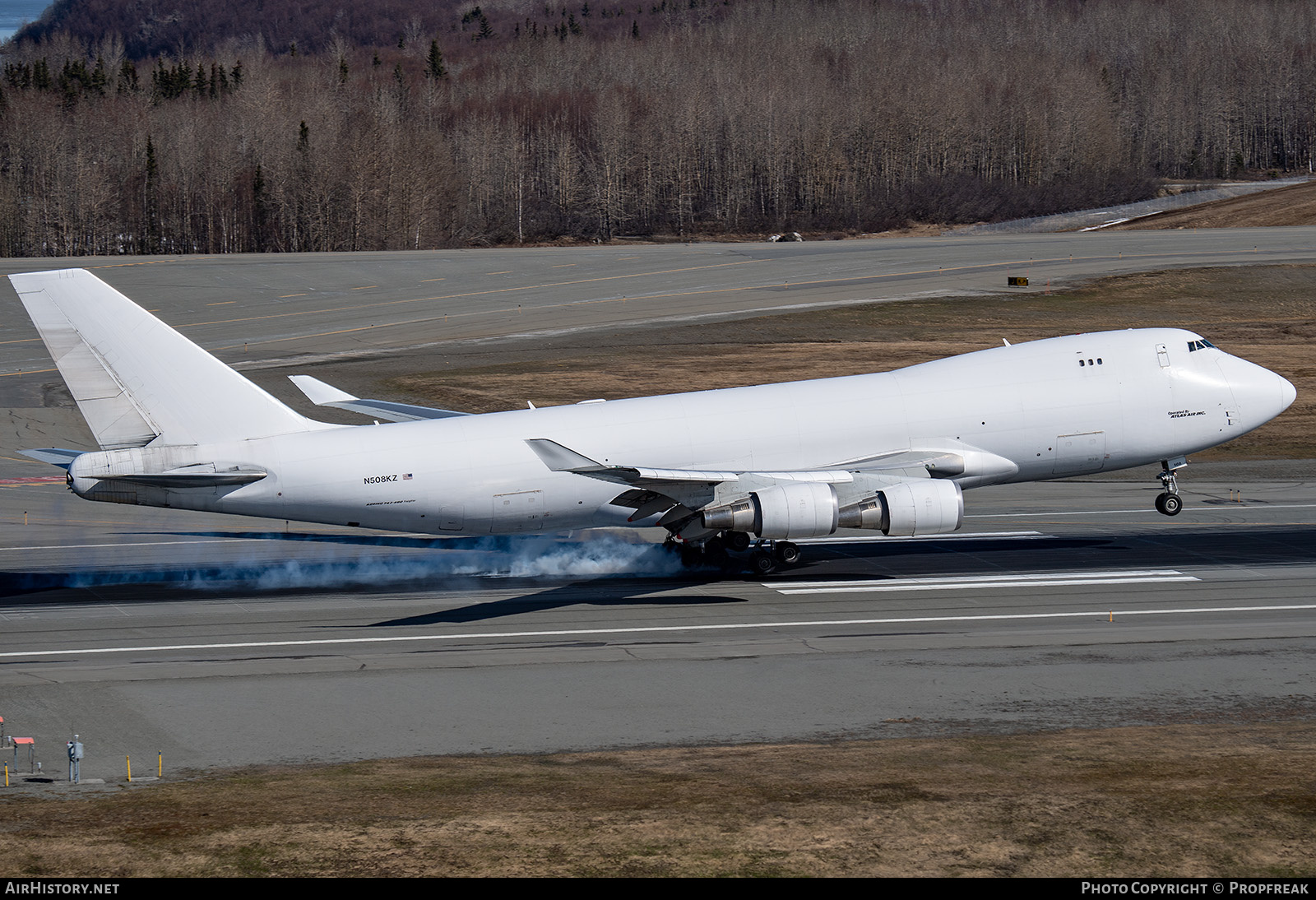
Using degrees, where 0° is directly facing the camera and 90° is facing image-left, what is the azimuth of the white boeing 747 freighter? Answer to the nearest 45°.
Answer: approximately 270°
